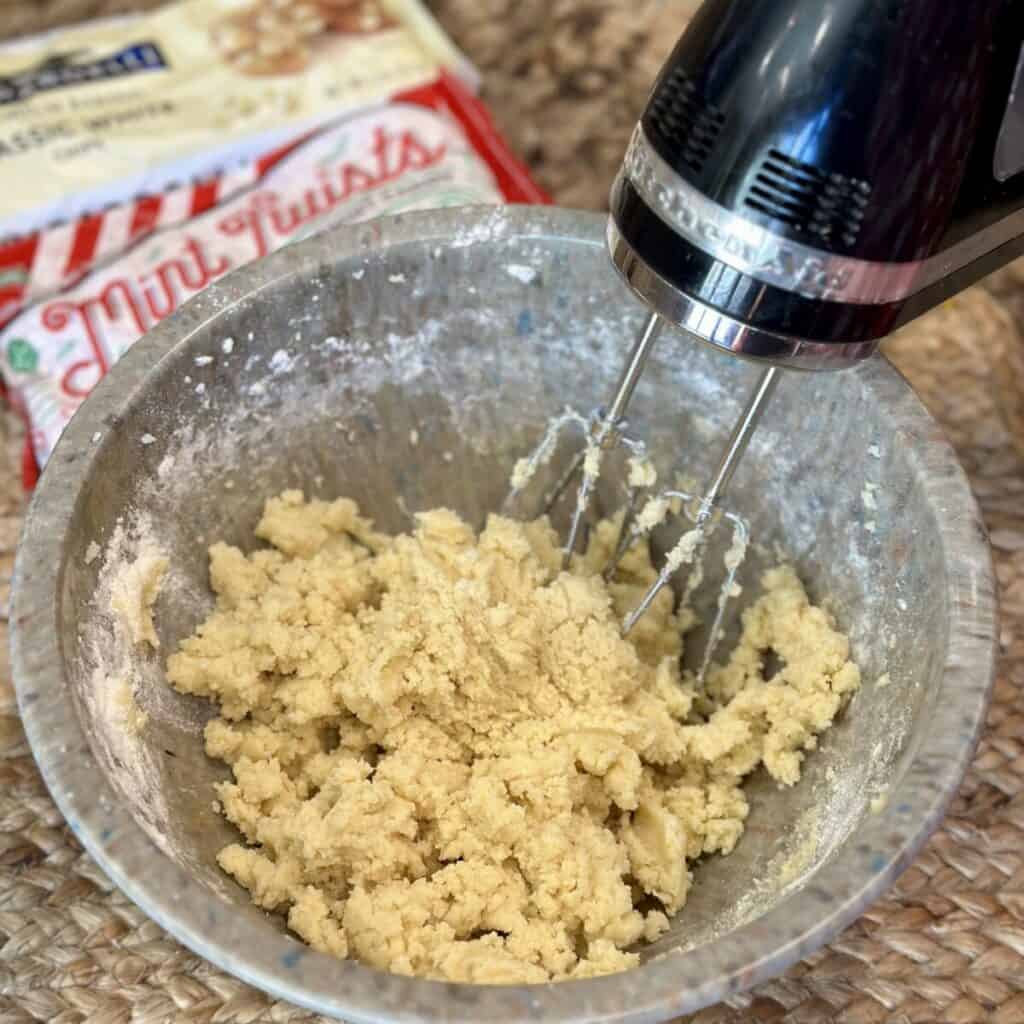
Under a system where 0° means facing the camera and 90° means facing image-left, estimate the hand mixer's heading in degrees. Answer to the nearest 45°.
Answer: approximately 45°

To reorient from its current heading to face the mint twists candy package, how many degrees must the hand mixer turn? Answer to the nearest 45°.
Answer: approximately 90° to its right
